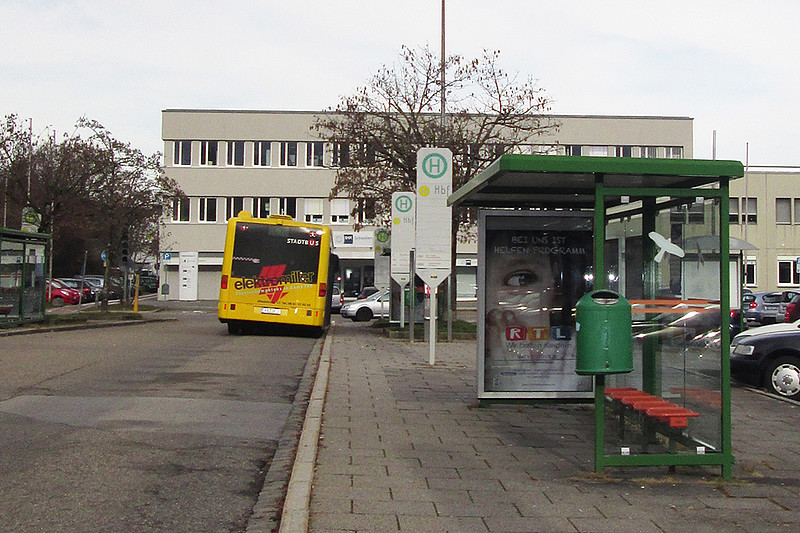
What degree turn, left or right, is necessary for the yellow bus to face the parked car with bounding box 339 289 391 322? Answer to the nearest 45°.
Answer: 0° — it already faces it

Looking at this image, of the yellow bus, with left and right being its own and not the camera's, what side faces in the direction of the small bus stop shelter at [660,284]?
back

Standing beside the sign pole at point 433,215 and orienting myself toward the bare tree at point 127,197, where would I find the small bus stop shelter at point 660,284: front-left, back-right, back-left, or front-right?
back-left

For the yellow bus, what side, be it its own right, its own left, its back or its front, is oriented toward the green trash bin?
back

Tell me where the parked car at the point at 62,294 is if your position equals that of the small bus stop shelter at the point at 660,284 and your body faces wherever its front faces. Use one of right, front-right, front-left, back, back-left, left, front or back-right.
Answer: front-right

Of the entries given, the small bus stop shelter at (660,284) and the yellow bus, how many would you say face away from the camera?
1

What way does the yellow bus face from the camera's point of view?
away from the camera

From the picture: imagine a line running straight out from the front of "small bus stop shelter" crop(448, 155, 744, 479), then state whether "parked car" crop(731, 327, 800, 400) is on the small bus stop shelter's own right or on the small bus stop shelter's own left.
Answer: on the small bus stop shelter's own right

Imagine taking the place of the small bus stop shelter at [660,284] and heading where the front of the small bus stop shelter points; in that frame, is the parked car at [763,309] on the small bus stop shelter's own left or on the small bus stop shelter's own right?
on the small bus stop shelter's own right

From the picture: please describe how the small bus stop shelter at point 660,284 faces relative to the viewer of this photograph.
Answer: facing to the left of the viewer
